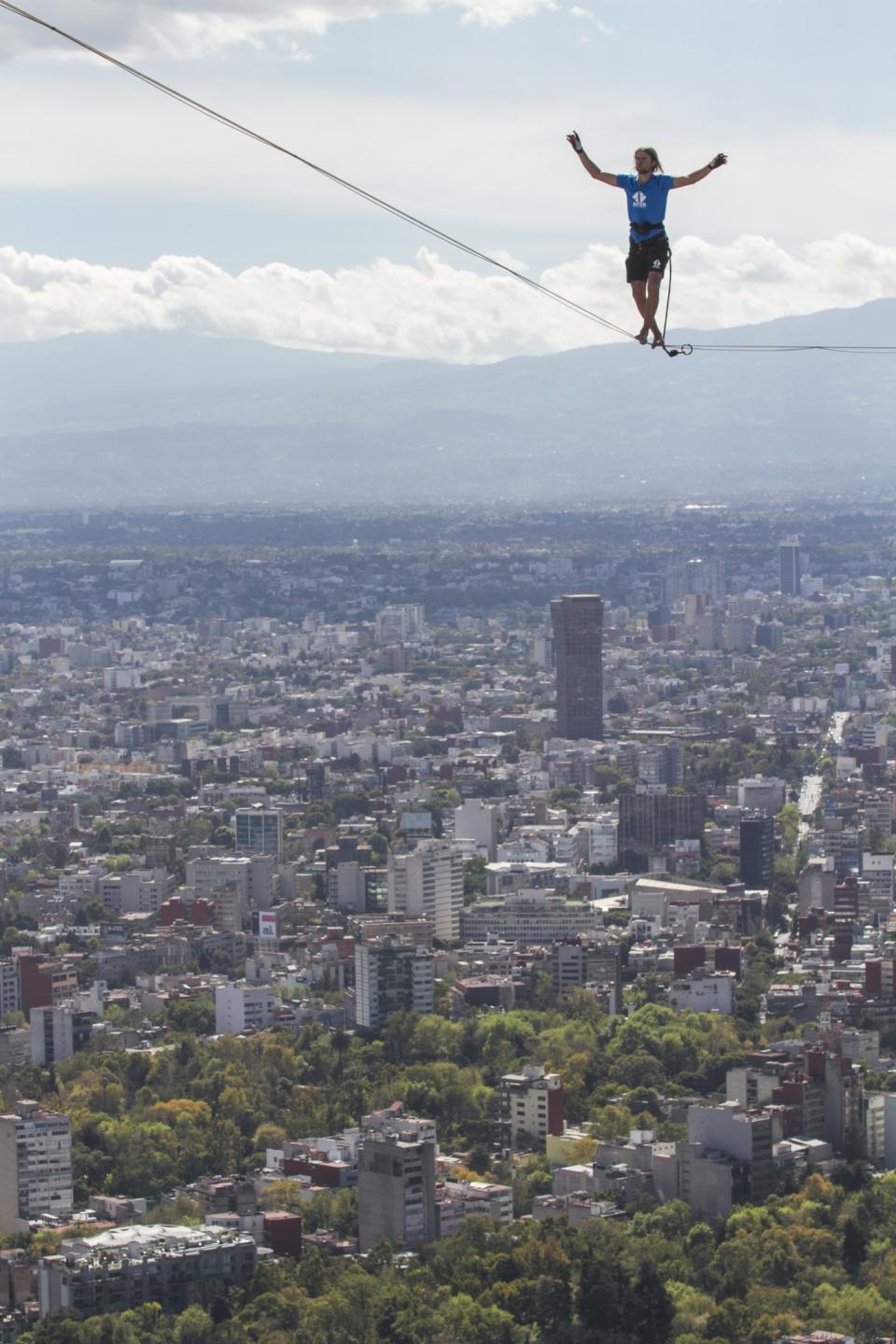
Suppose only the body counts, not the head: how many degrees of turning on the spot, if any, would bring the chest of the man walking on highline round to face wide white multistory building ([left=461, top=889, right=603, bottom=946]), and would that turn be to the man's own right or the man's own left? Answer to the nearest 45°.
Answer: approximately 135° to the man's own right

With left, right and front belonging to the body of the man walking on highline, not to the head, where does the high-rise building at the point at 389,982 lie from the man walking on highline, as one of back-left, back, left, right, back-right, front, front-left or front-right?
back-right

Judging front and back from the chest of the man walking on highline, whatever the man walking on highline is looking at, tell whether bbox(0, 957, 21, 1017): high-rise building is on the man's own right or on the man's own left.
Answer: on the man's own right

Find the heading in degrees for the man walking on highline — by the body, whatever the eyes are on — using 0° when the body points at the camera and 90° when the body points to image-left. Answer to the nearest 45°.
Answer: approximately 45°

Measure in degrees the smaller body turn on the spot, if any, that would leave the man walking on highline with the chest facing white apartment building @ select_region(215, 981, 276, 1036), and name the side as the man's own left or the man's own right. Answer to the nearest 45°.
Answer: approximately 135° to the man's own right

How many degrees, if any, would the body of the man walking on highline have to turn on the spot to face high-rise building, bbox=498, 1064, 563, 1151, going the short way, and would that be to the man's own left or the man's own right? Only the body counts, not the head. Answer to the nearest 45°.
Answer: approximately 135° to the man's own right

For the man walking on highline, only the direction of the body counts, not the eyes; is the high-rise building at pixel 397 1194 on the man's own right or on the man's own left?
on the man's own right
